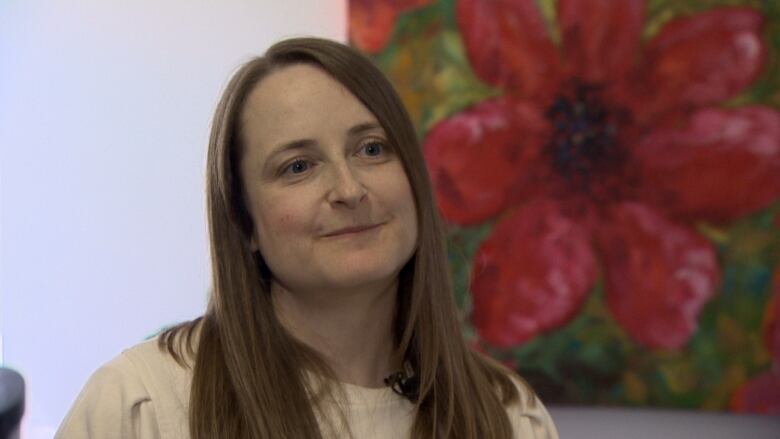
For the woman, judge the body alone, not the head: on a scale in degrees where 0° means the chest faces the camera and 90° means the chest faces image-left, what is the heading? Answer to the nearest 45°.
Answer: approximately 315°

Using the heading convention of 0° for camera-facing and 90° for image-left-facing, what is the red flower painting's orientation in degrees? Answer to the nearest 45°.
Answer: approximately 0°

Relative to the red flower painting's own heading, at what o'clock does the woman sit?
The woman is roughly at 1 o'clock from the red flower painting.

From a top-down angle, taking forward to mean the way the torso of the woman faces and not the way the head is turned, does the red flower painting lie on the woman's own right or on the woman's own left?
on the woman's own left
